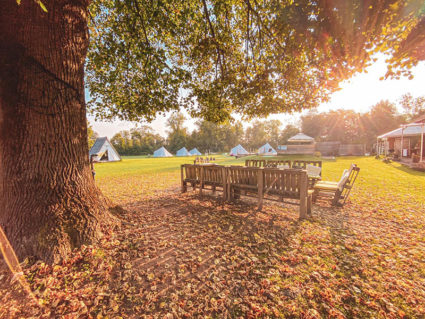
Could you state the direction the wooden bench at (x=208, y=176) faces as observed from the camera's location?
facing away from the viewer and to the right of the viewer

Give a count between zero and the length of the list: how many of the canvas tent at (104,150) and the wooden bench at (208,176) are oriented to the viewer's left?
0

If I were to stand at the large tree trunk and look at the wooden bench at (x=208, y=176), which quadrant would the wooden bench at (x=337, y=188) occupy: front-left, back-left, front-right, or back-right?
front-right

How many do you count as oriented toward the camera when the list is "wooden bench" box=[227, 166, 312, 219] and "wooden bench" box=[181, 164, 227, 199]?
0

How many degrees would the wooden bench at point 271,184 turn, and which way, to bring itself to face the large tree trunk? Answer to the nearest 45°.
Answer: approximately 180°

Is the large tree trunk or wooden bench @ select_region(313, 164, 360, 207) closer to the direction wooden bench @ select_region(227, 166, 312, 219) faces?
the wooden bench @ select_region(313, 164, 360, 207)

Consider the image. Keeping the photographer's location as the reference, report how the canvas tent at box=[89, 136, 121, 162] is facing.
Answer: facing the viewer and to the right of the viewer

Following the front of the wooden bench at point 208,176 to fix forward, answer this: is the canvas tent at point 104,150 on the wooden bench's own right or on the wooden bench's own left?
on the wooden bench's own left

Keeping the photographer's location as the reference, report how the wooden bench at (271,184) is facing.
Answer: facing away from the viewer and to the right of the viewer

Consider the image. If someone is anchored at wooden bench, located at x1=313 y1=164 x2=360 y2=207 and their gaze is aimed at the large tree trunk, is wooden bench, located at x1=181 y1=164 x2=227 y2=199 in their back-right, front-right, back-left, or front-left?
front-right
